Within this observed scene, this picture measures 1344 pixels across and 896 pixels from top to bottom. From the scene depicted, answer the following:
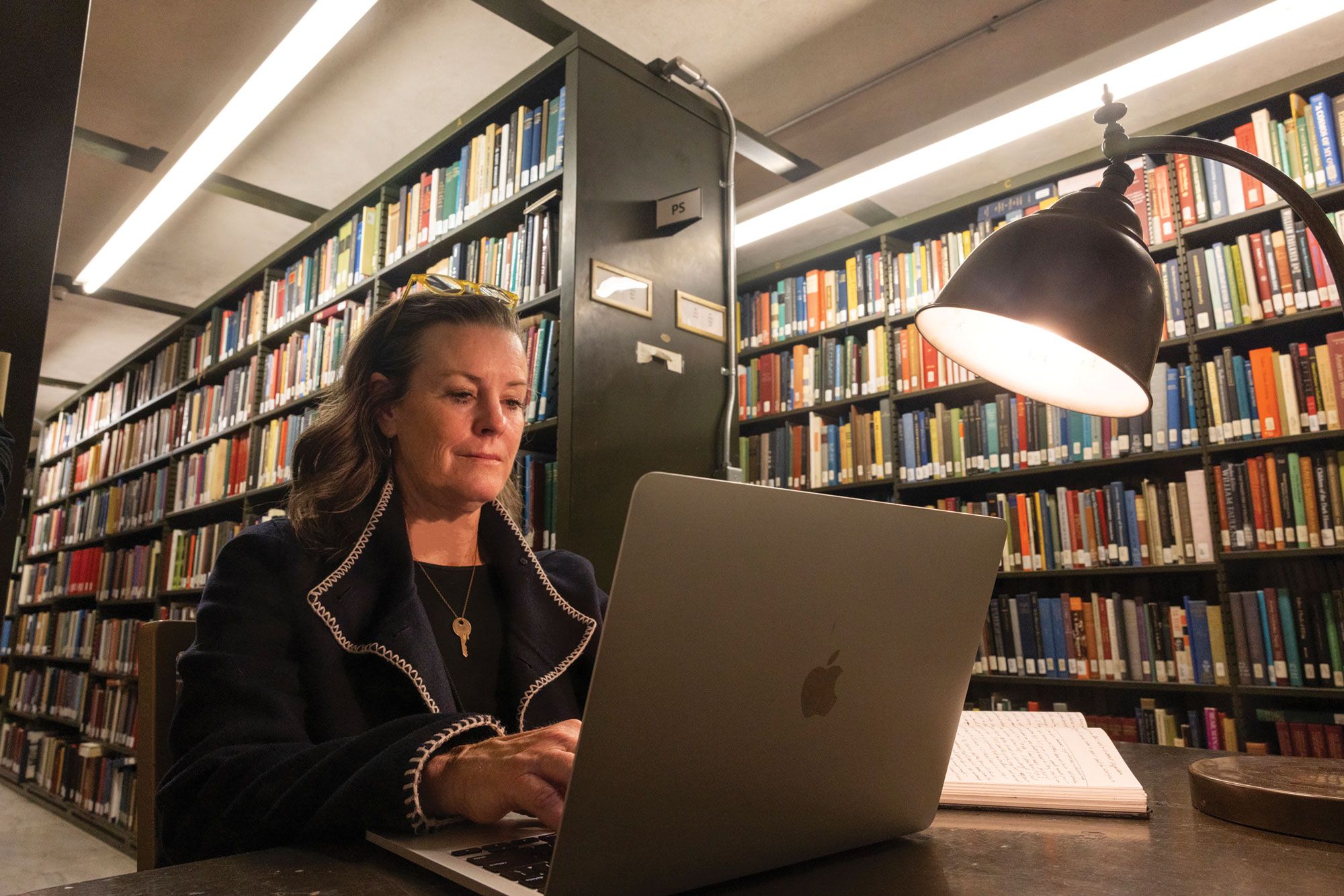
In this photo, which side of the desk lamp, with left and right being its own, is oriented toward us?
left

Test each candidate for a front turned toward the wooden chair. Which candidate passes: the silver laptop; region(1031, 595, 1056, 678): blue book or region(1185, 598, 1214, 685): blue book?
the silver laptop

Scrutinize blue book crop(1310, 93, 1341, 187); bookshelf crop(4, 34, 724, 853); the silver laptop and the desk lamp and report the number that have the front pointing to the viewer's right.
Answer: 1

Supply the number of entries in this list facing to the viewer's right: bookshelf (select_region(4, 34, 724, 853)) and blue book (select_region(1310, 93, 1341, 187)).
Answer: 1

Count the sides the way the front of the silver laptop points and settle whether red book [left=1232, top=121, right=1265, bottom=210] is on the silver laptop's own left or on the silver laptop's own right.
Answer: on the silver laptop's own right

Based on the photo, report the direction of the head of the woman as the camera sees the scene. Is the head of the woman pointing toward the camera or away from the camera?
toward the camera

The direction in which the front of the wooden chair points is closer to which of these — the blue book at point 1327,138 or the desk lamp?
the desk lamp

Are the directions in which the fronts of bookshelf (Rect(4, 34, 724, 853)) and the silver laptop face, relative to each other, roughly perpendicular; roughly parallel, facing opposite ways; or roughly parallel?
roughly perpendicular

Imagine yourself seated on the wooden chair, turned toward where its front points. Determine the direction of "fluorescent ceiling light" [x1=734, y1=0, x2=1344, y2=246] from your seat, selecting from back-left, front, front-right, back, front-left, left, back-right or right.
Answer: front-left
